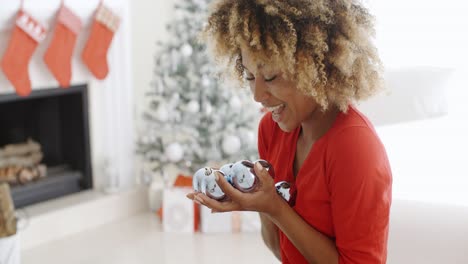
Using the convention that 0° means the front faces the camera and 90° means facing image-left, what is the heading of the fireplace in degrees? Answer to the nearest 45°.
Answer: approximately 315°

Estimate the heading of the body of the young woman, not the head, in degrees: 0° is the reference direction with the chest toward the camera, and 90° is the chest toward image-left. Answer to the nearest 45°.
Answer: approximately 45°

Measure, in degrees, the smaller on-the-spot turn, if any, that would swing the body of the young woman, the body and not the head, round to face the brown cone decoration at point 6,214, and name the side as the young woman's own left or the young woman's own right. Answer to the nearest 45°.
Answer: approximately 90° to the young woman's own right

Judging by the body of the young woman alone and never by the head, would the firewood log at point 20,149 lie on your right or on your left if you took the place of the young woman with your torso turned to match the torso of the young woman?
on your right
